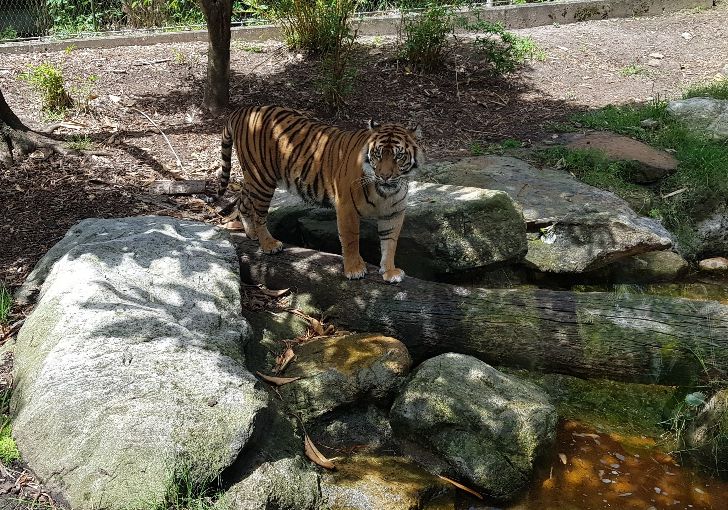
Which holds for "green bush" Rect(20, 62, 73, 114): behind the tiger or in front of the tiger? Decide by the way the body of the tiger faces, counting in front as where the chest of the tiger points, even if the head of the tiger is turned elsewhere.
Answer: behind

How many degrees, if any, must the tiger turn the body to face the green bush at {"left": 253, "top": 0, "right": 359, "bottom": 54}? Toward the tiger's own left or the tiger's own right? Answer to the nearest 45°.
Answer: approximately 135° to the tiger's own left

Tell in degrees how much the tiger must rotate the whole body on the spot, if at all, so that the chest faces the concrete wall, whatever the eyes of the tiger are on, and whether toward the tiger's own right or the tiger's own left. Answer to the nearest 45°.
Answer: approximately 90° to the tiger's own left

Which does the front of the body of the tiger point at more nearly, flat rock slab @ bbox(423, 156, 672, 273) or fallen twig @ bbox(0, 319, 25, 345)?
the flat rock slab

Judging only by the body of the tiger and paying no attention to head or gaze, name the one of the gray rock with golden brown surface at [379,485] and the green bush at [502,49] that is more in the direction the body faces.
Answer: the gray rock with golden brown surface

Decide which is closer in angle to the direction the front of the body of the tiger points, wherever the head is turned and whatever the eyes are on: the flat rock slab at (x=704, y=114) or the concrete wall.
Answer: the flat rock slab

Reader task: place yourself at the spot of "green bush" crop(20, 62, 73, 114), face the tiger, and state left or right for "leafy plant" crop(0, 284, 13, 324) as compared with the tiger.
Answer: right

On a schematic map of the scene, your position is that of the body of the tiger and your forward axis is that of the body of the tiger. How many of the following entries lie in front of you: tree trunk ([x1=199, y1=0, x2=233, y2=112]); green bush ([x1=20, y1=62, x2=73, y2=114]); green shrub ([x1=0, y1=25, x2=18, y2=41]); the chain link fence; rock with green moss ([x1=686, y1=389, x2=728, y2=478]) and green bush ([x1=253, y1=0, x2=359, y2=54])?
1

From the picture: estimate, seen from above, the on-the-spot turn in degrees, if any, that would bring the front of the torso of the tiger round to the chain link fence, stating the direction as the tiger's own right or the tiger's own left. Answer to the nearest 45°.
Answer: approximately 180°

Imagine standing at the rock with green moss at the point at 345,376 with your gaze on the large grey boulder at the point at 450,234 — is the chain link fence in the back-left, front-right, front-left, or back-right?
front-left

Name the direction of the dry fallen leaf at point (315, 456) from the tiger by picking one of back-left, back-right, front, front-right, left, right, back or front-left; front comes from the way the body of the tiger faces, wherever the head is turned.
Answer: front-right

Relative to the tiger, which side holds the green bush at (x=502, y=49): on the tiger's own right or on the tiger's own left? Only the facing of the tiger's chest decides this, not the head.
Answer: on the tiger's own left

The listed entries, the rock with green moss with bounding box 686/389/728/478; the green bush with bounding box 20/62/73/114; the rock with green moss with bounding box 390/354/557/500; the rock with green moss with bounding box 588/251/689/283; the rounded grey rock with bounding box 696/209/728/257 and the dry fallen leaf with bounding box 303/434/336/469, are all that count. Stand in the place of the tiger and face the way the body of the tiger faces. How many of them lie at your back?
1

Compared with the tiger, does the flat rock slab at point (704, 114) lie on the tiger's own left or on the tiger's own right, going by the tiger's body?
on the tiger's own left

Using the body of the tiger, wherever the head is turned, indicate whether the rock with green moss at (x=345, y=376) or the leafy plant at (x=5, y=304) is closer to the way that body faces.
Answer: the rock with green moss
